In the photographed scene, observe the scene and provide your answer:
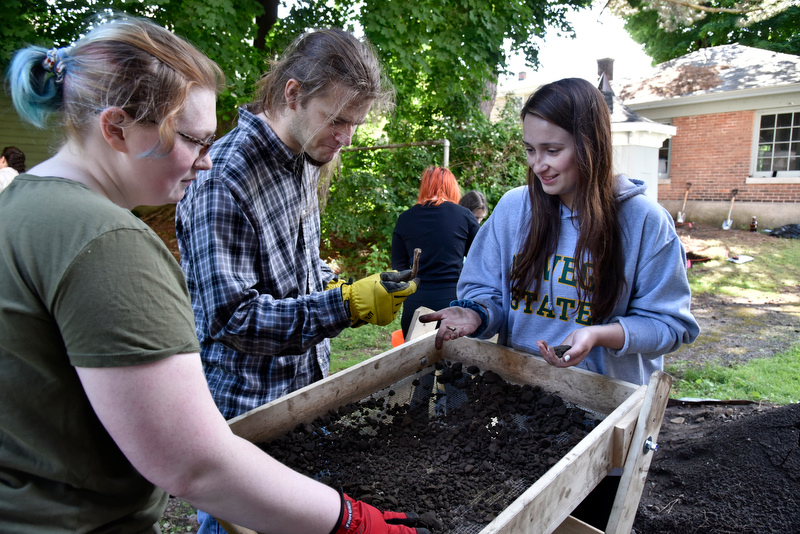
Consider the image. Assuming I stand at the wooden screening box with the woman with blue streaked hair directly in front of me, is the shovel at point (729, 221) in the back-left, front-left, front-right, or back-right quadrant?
back-right

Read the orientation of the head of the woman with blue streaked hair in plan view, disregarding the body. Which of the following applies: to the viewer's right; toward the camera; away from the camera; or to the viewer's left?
to the viewer's right

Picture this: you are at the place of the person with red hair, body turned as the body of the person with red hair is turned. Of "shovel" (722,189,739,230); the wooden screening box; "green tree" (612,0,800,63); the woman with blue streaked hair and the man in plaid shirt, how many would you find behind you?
3

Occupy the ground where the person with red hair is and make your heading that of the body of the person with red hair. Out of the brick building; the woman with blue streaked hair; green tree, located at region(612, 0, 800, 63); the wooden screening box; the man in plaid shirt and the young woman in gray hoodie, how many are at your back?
4

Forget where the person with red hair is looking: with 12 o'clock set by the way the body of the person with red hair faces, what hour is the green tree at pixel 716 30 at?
The green tree is roughly at 1 o'clock from the person with red hair.

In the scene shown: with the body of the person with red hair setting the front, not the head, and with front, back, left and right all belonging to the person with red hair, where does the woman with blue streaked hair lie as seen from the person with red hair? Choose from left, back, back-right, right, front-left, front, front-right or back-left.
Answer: back

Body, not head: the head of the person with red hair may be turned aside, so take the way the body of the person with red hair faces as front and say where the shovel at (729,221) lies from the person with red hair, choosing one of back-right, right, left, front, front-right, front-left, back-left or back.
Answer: front-right

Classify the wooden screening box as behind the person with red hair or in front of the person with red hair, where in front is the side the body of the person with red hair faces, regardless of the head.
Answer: behind

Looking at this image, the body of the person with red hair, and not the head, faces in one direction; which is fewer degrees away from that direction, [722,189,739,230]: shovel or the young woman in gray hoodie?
the shovel

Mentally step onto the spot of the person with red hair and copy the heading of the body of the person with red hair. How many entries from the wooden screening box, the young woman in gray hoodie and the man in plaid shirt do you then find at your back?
3

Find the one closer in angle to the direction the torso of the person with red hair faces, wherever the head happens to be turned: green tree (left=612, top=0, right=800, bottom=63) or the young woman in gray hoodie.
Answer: the green tree

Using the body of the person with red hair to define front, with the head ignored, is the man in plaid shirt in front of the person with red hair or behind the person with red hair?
behind

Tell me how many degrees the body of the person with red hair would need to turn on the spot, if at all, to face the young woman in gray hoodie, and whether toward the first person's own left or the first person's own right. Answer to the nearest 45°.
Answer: approximately 180°

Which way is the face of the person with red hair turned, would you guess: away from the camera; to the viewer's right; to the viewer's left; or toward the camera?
away from the camera

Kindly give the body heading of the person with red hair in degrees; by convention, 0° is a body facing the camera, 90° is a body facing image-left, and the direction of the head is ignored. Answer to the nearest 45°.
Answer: approximately 180°

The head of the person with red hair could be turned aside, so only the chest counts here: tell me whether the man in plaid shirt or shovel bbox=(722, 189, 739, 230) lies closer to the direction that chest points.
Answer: the shovel
